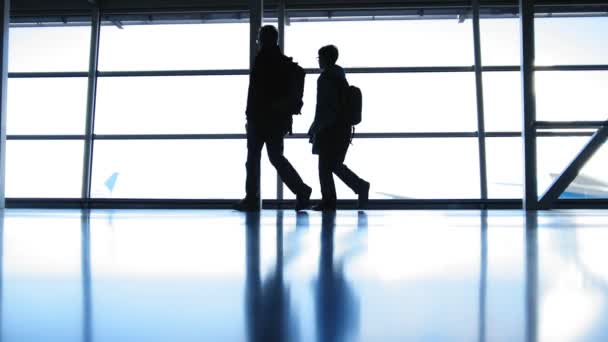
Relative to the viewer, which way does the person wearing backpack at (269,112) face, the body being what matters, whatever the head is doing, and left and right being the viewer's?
facing to the left of the viewer

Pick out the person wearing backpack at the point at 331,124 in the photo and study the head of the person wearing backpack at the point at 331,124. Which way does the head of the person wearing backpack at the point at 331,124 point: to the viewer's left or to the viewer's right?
to the viewer's left

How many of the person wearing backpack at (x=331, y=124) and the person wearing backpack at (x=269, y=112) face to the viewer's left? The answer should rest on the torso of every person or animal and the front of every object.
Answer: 2

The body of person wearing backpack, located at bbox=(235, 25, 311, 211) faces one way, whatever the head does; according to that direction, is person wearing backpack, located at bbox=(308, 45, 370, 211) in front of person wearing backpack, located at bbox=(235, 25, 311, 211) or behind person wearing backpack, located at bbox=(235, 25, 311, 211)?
behind

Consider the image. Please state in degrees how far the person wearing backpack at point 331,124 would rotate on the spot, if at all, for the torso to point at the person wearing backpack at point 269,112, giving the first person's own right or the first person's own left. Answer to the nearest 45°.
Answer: approximately 45° to the first person's own left

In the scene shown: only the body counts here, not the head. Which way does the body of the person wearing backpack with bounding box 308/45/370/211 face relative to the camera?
to the viewer's left
